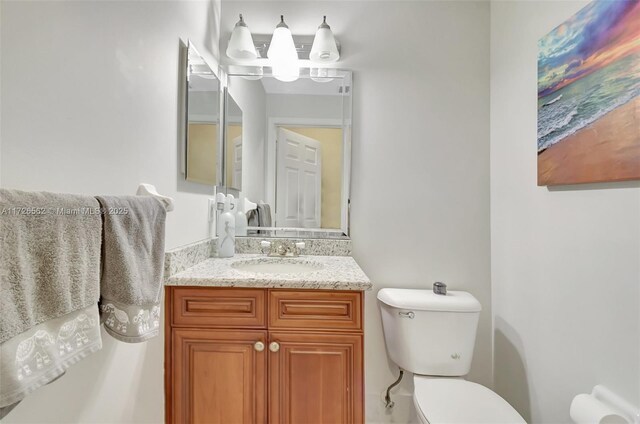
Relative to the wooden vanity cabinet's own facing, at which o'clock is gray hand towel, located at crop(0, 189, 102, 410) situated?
The gray hand towel is roughly at 1 o'clock from the wooden vanity cabinet.

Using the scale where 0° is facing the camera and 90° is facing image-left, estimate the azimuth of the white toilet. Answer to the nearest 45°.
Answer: approximately 315°

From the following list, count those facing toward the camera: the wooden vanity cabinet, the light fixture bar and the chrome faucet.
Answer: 3

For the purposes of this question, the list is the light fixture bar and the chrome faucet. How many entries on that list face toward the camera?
2

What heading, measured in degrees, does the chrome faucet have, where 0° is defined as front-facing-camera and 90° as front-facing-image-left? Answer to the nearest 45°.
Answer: approximately 0°

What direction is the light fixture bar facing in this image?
toward the camera

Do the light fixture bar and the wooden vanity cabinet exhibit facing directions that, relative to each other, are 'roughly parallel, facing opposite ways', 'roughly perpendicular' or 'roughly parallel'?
roughly parallel

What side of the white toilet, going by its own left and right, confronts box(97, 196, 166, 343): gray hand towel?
right

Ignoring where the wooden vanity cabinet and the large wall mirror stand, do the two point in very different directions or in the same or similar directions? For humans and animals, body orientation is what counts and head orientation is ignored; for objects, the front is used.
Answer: same or similar directions

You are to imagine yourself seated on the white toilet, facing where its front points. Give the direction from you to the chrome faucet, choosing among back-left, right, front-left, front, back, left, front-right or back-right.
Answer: back-right

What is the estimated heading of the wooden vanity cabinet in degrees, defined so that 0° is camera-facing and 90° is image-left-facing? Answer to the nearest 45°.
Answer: approximately 0°
